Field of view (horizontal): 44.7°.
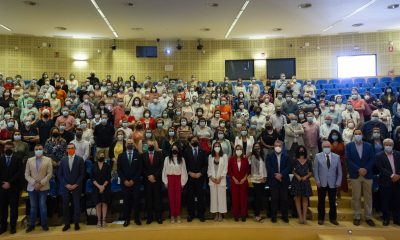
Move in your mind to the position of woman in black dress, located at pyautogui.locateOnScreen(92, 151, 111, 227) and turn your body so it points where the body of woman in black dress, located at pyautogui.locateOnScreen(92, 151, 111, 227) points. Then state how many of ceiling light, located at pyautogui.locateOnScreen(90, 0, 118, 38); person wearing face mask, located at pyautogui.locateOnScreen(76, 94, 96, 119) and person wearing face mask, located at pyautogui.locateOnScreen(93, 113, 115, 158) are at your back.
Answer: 3

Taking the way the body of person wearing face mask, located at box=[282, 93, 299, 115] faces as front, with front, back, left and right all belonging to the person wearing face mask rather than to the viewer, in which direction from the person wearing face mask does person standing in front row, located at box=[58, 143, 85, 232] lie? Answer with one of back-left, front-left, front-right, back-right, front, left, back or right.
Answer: front-right

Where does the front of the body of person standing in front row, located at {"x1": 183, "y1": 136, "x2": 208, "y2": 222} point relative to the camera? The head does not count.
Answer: toward the camera

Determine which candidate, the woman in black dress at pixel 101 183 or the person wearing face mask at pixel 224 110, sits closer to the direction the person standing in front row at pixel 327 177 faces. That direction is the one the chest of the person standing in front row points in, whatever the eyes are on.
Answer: the woman in black dress

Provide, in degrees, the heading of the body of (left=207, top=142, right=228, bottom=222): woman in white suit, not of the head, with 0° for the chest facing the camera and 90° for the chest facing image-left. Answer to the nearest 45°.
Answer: approximately 0°

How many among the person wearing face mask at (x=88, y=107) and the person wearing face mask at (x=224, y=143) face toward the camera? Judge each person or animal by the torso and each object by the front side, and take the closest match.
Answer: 2

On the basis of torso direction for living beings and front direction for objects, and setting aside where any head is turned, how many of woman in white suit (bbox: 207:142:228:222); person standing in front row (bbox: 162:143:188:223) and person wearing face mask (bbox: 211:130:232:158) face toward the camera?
3

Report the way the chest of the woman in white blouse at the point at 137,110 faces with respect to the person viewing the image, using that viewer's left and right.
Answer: facing the viewer

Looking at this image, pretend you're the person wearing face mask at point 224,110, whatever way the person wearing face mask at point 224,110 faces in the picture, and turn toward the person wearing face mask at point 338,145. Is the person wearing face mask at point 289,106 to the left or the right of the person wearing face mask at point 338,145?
left

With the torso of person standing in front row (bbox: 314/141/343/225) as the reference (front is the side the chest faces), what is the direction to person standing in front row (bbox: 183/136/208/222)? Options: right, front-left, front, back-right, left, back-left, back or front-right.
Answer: right

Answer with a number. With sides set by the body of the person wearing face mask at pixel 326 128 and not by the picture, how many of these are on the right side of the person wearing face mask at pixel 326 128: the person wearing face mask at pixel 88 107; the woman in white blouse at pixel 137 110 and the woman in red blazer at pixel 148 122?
3

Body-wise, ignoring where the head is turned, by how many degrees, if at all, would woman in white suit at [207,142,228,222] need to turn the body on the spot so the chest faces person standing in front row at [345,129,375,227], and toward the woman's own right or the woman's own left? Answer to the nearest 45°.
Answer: approximately 90° to the woman's own left

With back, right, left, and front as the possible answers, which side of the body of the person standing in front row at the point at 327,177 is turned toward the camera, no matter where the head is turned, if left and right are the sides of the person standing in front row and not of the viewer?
front
